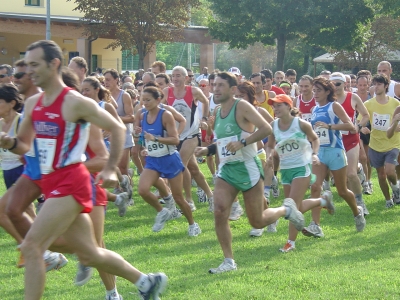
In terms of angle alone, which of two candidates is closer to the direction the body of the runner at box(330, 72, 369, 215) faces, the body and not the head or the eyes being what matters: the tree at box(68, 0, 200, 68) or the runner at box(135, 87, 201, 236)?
the runner

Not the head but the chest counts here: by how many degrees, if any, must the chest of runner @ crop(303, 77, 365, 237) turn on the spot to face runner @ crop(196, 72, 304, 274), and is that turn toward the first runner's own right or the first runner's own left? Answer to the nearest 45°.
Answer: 0° — they already face them

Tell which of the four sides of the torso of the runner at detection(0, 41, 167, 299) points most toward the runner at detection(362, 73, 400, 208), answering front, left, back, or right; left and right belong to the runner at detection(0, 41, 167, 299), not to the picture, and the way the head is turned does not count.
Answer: back

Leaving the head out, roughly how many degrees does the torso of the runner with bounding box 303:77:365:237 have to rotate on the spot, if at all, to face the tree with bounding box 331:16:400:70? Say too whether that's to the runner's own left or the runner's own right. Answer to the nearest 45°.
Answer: approximately 135° to the runner's own right

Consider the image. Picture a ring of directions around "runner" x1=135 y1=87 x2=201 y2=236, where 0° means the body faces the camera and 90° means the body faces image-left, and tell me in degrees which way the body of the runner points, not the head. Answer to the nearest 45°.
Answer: approximately 45°

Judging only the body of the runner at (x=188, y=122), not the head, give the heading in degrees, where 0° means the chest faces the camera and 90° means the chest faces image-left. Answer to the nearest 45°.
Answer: approximately 45°

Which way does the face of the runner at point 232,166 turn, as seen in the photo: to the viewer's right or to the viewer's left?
to the viewer's left

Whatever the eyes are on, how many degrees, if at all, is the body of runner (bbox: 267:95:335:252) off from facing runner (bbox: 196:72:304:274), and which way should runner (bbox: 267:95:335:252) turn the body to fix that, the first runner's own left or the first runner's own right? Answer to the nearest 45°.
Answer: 0° — they already face them

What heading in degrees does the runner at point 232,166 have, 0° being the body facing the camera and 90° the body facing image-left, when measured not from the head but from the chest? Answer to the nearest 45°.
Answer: approximately 45°

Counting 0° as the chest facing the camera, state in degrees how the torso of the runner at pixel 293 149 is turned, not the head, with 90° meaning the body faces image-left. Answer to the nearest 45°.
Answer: approximately 45°
